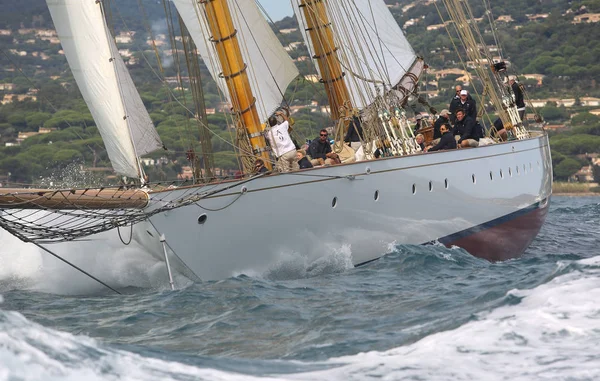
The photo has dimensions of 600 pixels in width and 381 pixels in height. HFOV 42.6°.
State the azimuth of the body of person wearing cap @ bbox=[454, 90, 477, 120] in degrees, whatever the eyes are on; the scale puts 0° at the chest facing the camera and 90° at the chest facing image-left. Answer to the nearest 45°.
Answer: approximately 45°

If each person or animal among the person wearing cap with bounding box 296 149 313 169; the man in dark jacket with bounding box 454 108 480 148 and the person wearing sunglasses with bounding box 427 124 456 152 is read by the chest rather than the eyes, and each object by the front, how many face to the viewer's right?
0

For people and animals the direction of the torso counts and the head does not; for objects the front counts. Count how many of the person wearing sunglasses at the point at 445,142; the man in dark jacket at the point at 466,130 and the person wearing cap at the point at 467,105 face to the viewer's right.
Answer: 0

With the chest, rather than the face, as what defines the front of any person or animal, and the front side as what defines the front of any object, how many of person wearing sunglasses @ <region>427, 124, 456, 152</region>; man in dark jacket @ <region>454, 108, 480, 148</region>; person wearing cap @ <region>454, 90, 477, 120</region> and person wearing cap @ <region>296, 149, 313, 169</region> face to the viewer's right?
0

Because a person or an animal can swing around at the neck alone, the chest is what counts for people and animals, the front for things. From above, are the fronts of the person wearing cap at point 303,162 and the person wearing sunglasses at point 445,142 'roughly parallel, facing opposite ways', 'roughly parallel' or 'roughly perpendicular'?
roughly parallel

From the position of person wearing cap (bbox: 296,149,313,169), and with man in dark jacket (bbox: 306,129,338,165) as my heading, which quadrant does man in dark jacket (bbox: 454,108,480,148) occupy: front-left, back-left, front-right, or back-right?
front-right

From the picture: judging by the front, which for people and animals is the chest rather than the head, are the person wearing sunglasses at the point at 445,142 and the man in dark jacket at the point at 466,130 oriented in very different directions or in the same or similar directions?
same or similar directions

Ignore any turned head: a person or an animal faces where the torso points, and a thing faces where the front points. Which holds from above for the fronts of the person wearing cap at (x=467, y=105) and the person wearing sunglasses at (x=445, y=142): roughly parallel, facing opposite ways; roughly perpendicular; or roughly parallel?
roughly parallel

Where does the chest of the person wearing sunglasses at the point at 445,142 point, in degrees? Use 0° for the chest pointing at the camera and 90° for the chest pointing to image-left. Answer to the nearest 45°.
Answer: approximately 45°

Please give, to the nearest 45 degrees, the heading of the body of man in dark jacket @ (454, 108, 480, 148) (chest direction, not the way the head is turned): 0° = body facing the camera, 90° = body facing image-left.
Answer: approximately 45°

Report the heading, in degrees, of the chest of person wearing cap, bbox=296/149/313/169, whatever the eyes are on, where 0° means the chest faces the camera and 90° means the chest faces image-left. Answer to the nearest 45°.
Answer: approximately 45°

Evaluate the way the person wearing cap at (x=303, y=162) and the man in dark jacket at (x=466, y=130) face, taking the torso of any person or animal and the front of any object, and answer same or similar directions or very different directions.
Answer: same or similar directions
